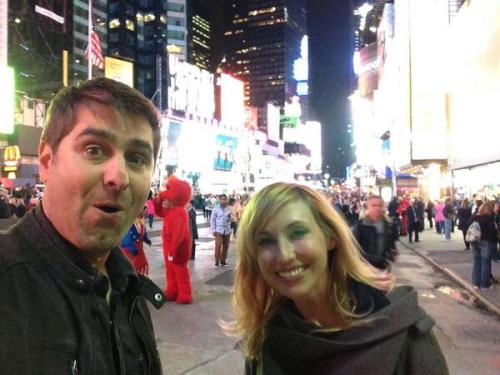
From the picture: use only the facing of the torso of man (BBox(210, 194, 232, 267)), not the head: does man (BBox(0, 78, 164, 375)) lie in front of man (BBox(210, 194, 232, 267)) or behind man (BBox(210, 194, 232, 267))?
in front

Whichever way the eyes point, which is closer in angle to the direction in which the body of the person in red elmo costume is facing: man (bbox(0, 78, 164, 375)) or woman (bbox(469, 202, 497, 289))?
the man

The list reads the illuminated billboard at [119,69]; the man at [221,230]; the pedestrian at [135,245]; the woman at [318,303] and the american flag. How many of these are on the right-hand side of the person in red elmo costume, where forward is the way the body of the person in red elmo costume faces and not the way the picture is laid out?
3

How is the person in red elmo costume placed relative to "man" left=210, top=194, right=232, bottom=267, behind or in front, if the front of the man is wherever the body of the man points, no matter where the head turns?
in front

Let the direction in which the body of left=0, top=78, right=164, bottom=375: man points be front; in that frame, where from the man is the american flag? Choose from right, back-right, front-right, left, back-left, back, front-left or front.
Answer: back-left

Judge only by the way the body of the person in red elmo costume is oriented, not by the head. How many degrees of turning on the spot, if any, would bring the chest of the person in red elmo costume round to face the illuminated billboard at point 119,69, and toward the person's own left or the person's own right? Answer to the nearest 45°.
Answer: approximately 90° to the person's own right

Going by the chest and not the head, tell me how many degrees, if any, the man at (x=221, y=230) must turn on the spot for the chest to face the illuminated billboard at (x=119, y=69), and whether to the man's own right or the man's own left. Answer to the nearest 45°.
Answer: approximately 180°
